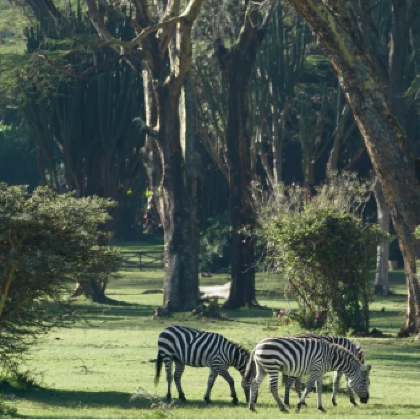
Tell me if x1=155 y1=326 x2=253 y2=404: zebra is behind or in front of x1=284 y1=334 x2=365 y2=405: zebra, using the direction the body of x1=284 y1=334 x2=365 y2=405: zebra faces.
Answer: behind

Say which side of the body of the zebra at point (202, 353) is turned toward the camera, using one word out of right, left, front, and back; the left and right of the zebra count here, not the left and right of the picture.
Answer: right

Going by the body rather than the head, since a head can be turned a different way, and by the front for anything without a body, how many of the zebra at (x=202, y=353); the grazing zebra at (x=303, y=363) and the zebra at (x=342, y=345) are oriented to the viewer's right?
3

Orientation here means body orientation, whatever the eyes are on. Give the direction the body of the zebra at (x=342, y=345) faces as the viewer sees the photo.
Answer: to the viewer's right

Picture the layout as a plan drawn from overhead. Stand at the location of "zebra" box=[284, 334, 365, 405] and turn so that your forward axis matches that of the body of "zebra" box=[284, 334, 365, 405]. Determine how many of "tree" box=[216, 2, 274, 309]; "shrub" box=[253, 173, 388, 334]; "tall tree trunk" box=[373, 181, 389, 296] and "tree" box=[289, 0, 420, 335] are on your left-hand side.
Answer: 4

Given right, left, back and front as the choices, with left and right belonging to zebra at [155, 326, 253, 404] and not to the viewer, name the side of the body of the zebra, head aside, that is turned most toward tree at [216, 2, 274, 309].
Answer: left

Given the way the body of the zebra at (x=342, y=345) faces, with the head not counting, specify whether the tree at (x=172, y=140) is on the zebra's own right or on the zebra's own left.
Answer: on the zebra's own left

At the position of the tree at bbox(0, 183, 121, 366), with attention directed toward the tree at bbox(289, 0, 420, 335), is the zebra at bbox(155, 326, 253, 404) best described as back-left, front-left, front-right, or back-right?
front-right

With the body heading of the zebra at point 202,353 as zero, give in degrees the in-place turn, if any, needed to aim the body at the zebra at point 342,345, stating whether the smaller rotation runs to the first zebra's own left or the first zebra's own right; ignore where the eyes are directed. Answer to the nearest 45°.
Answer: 0° — it already faces it

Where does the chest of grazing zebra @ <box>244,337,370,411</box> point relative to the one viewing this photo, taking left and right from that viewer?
facing to the right of the viewer

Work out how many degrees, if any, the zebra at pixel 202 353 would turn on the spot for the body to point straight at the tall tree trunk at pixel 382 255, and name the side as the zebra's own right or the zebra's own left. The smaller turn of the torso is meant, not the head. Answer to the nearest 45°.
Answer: approximately 90° to the zebra's own left

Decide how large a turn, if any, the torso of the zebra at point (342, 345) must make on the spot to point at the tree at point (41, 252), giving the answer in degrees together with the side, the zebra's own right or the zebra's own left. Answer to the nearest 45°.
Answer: approximately 180°

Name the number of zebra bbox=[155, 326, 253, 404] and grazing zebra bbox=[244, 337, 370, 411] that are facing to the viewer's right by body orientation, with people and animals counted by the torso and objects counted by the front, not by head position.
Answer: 2
